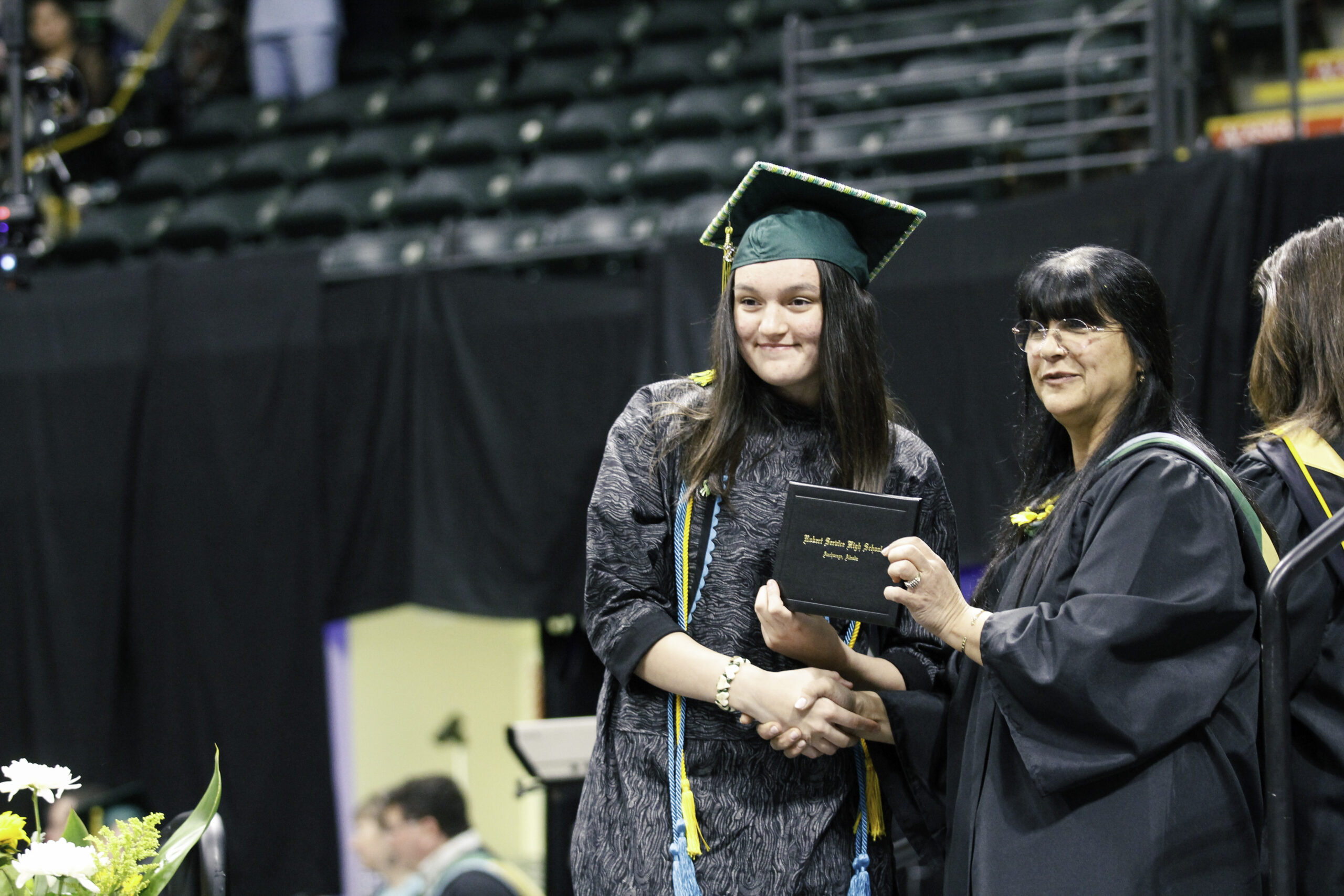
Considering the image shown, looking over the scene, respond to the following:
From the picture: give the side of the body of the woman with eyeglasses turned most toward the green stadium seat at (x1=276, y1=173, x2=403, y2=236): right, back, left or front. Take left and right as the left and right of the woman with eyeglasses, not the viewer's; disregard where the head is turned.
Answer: right

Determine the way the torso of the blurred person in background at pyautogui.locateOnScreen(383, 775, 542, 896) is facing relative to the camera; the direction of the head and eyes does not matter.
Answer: to the viewer's left

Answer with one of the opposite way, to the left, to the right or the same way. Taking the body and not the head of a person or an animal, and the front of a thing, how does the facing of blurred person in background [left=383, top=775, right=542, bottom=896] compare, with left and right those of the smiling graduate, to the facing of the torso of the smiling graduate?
to the right

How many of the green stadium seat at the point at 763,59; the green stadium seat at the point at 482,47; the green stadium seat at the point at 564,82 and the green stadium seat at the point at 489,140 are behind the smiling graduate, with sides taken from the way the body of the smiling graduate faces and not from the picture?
4

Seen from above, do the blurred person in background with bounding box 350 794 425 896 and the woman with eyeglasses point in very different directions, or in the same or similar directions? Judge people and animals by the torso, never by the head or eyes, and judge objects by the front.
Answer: same or similar directions

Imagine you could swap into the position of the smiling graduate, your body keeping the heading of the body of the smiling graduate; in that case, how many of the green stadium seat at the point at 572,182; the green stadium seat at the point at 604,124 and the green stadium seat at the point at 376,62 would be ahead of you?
0

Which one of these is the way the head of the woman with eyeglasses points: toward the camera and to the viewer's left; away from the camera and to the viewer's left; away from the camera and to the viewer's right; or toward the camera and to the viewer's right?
toward the camera and to the viewer's left

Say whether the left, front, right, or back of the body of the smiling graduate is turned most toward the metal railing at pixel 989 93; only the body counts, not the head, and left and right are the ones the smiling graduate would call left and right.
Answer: back

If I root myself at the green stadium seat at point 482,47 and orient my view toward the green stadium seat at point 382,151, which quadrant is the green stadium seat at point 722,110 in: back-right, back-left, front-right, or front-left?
front-left

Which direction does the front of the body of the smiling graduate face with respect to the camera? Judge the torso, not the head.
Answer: toward the camera

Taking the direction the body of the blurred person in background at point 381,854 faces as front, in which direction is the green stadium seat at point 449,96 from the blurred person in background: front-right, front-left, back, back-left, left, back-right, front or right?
right

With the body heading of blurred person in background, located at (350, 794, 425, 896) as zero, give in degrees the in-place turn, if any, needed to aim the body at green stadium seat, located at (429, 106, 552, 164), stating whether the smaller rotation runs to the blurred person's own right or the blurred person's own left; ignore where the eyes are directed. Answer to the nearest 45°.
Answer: approximately 90° to the blurred person's own right

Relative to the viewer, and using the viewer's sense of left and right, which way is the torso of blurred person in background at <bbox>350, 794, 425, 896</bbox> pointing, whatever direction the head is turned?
facing to the left of the viewer

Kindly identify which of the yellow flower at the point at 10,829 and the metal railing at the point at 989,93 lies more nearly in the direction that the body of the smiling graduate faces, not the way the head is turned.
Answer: the yellow flower

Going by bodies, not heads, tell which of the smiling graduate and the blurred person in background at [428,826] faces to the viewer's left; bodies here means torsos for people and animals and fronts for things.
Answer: the blurred person in background
